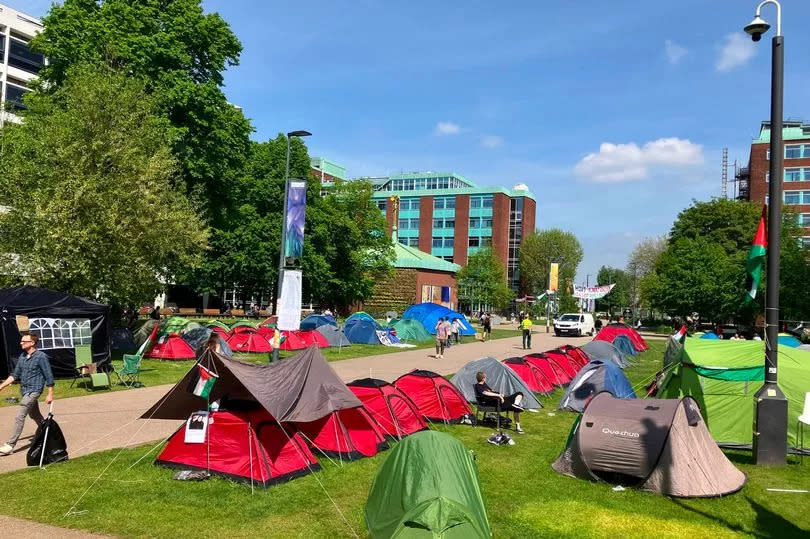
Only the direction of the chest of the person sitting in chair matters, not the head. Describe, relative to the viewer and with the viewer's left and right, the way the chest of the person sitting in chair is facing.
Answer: facing to the right of the viewer

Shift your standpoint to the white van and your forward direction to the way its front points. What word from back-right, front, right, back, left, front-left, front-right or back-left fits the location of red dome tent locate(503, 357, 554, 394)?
front-left

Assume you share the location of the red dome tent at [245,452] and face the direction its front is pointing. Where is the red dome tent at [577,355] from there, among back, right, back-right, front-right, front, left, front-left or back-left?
left

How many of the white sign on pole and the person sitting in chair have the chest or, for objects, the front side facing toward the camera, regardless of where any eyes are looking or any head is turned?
1

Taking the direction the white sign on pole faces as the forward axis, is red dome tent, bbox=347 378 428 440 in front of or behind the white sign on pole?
in front

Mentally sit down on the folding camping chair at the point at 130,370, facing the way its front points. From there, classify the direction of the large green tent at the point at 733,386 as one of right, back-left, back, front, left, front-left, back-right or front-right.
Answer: left

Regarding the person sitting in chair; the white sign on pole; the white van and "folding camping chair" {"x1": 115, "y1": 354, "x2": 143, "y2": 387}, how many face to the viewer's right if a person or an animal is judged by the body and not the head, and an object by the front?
1

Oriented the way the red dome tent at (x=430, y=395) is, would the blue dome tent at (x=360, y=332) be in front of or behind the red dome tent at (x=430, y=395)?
behind

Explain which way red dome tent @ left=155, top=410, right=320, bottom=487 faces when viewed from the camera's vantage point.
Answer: facing the viewer and to the right of the viewer

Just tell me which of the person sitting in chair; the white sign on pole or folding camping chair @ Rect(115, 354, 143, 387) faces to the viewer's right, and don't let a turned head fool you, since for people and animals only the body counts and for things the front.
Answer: the person sitting in chair

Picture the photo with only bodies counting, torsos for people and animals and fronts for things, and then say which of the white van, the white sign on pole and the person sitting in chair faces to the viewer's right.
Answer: the person sitting in chair

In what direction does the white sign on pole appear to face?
toward the camera

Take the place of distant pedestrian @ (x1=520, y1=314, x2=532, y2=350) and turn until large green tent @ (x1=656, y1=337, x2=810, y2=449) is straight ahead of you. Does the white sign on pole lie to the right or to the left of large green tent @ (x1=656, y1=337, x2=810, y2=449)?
right

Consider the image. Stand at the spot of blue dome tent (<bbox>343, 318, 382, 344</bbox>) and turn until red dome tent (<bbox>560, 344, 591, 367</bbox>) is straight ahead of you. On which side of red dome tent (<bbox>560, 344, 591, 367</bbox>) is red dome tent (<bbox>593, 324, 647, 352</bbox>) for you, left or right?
left
